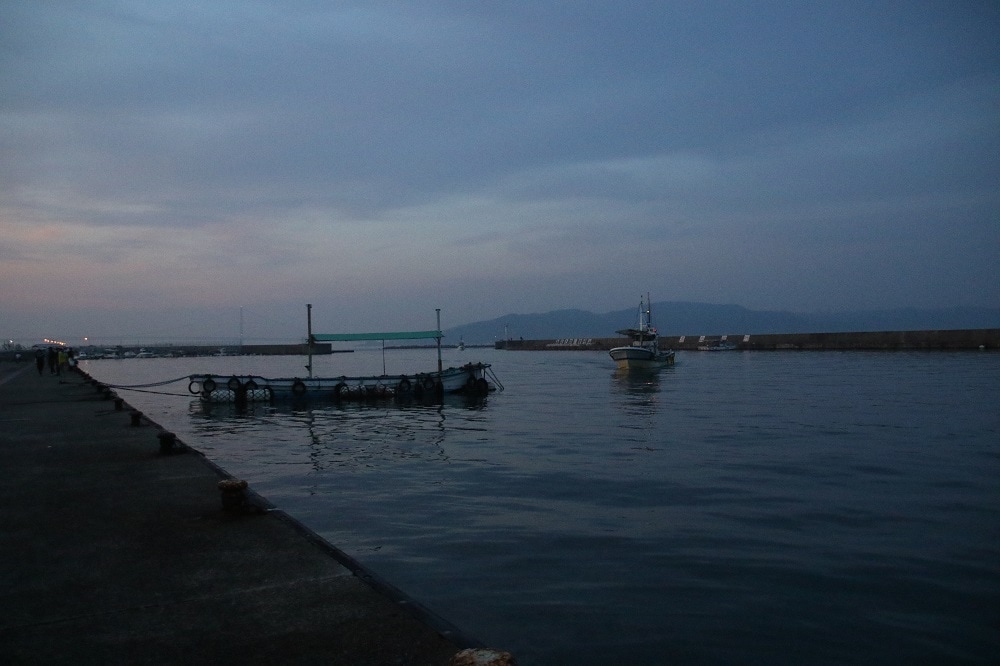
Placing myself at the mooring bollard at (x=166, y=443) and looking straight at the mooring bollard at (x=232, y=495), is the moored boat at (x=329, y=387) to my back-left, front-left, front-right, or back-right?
back-left

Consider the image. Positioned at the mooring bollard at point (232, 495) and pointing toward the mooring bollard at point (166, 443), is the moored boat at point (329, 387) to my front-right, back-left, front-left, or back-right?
front-right

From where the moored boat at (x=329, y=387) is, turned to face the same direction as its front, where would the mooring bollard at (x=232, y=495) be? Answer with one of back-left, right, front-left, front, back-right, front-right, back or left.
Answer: right

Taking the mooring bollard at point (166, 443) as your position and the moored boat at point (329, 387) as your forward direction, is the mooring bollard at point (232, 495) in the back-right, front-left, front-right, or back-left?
back-right

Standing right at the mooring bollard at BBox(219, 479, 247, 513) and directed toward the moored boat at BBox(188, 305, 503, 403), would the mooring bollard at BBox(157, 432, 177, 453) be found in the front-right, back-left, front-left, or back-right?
front-left

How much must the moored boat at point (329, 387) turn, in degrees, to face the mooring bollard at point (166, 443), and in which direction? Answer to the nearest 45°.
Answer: approximately 90° to its right

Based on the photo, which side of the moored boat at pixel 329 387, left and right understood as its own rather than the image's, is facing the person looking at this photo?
right
